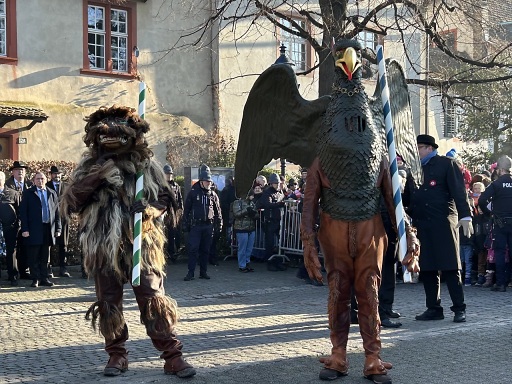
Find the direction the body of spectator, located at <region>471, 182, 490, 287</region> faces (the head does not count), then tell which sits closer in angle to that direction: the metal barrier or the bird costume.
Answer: the bird costume

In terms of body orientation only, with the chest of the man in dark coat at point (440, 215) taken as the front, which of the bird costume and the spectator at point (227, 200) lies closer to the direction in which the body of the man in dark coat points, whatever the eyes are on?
the bird costume

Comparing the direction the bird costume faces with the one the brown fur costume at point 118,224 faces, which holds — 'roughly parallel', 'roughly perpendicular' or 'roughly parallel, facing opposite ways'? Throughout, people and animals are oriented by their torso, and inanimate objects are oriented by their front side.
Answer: roughly parallel

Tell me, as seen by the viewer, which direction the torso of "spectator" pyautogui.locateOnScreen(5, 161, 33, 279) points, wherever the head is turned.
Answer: toward the camera

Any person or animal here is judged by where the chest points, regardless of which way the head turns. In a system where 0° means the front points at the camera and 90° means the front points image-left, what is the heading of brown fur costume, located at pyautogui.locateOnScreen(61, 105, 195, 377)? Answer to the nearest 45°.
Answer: approximately 0°

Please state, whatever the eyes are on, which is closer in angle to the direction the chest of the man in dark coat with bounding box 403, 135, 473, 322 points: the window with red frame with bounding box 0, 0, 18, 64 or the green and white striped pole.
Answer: the green and white striped pole

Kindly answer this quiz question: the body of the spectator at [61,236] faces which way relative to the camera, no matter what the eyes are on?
toward the camera

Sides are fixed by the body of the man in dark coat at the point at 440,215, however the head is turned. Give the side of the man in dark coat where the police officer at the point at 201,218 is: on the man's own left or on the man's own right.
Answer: on the man's own right

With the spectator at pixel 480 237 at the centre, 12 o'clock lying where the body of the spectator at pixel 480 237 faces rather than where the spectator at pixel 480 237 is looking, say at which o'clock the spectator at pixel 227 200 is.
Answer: the spectator at pixel 227 200 is roughly at 2 o'clock from the spectator at pixel 480 237.

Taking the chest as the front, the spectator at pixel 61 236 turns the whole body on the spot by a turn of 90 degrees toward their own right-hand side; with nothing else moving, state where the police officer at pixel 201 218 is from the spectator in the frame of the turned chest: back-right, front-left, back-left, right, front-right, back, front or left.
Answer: back

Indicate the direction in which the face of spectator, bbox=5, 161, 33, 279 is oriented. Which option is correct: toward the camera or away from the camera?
toward the camera

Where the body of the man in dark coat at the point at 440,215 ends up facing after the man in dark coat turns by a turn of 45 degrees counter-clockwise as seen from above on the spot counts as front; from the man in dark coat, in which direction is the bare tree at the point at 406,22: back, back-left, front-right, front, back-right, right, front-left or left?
back
